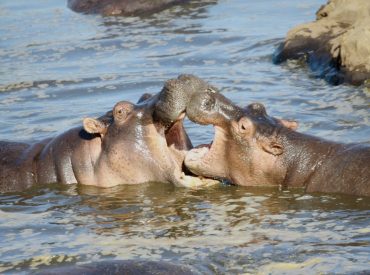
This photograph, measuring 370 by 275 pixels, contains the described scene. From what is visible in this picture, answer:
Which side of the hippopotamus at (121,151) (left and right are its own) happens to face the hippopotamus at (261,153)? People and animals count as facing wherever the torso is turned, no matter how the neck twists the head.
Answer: front

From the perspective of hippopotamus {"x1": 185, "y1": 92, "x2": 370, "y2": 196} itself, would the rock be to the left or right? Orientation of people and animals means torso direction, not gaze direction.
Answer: on its right

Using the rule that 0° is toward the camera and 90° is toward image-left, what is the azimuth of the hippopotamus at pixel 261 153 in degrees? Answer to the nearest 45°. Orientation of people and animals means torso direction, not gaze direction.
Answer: approximately 90°

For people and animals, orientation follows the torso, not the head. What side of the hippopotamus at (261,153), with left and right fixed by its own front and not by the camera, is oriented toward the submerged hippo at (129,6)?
right

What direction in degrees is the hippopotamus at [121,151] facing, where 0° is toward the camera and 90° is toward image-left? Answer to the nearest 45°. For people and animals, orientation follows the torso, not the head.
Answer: approximately 270°

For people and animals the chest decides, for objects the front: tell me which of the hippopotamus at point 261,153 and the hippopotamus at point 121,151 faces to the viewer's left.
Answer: the hippopotamus at point 261,153

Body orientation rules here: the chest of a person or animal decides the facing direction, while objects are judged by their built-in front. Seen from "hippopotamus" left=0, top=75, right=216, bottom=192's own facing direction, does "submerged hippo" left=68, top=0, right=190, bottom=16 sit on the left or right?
on its left

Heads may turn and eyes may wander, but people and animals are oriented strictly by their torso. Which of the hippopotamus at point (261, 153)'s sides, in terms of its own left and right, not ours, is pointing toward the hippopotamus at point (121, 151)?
front

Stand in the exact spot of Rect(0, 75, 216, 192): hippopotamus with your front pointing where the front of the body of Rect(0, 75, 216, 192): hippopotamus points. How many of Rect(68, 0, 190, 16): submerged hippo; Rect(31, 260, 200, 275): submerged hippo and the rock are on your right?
1

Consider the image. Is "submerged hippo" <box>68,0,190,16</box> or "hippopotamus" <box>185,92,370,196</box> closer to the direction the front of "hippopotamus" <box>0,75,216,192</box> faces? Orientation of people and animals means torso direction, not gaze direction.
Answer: the hippopotamus

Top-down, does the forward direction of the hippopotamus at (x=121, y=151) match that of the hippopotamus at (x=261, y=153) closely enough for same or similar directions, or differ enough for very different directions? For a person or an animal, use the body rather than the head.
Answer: very different directions

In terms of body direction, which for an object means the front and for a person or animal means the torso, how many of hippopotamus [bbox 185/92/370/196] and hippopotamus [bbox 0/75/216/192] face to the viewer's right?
1
